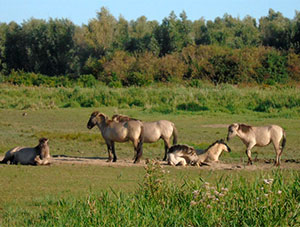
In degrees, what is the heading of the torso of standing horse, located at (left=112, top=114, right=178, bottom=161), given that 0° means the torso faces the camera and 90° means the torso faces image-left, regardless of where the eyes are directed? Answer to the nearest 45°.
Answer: approximately 90°

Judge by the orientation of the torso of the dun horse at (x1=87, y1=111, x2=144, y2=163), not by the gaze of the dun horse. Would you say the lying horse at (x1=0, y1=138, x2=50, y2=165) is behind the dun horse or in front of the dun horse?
in front

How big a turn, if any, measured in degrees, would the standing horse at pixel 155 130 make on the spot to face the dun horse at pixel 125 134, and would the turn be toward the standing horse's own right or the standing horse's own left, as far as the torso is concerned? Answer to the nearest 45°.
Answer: approximately 45° to the standing horse's own left

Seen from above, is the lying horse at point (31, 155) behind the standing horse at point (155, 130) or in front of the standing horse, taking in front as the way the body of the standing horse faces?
in front

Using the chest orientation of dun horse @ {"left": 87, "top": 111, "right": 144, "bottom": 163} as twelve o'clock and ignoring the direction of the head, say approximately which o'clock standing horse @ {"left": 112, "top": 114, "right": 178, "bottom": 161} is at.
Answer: The standing horse is roughly at 5 o'clock from the dun horse.

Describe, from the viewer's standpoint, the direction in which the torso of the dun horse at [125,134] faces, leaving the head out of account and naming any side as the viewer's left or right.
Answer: facing to the left of the viewer

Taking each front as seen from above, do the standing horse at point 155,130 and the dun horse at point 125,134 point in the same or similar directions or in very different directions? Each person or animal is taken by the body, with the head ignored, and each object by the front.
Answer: same or similar directions

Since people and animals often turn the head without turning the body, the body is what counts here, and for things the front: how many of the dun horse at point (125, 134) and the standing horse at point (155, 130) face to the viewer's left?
2
